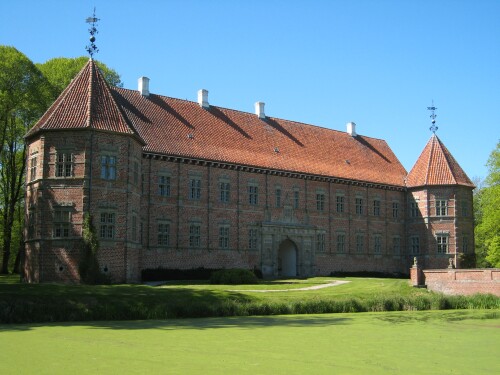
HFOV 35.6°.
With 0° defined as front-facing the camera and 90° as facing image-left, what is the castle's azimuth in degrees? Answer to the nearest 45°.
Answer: approximately 315°

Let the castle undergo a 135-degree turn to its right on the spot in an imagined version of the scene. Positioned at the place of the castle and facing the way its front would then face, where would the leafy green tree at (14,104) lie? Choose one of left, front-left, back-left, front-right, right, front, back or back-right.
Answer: front

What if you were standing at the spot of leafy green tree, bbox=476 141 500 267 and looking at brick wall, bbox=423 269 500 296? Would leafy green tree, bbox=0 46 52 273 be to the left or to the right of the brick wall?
right

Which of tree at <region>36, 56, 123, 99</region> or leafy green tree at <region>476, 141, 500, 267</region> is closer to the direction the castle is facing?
the leafy green tree

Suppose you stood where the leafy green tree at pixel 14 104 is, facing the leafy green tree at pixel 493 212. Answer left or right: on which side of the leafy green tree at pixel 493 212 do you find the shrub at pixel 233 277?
right

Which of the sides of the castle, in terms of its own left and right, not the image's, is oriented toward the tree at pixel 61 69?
back
